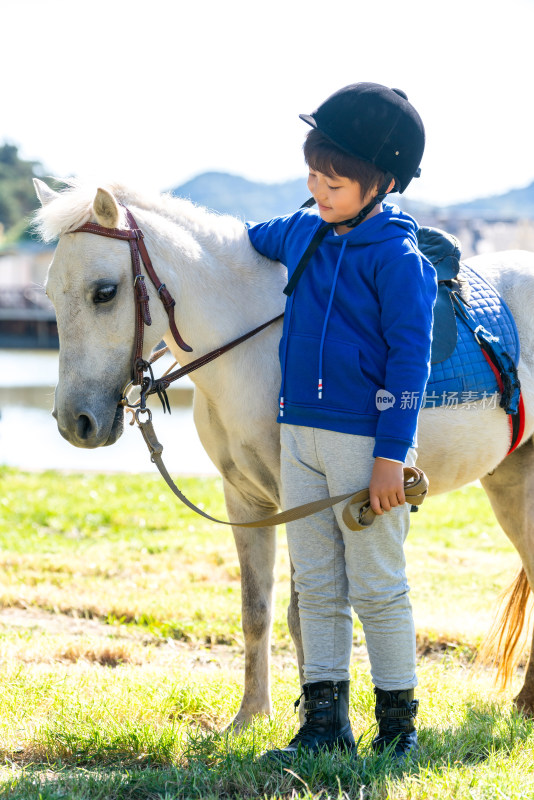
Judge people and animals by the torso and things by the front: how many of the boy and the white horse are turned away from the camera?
0

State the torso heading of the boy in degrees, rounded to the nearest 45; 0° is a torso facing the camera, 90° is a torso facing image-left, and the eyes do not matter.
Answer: approximately 45°

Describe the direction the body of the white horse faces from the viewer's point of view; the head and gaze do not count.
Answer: to the viewer's left
